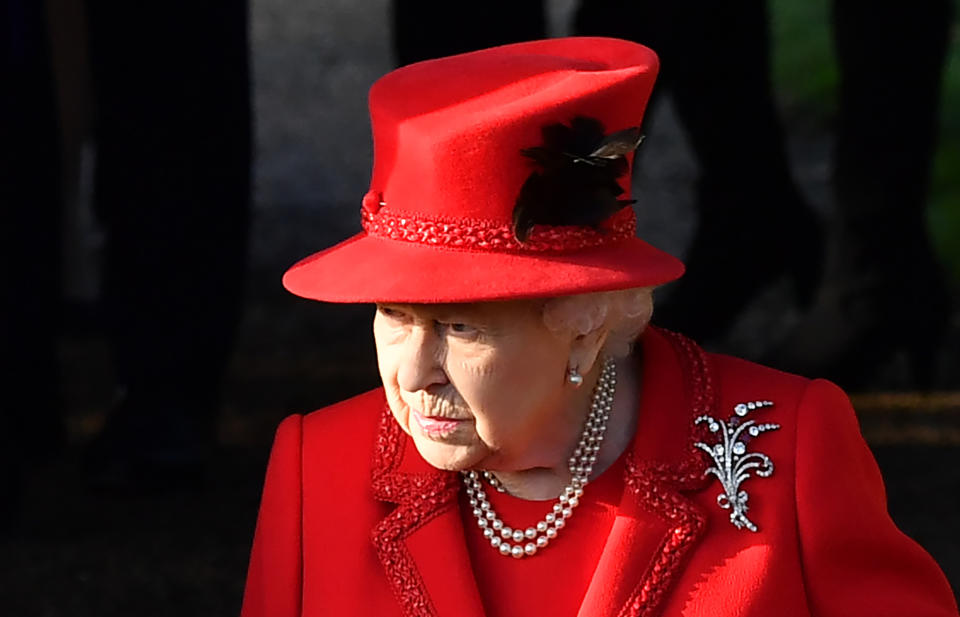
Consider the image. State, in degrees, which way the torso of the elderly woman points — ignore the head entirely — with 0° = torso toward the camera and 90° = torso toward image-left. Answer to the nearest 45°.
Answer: approximately 45°

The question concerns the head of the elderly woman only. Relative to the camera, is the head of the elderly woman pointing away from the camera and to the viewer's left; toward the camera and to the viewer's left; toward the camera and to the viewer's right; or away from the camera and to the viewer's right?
toward the camera and to the viewer's left

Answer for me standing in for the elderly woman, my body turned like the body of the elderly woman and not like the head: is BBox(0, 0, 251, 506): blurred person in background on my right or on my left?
on my right

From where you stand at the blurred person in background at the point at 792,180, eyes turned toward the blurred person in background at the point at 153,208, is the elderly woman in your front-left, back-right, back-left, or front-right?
front-left

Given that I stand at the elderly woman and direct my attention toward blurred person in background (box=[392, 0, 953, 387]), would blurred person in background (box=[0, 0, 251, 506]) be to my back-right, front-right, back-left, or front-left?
front-left
